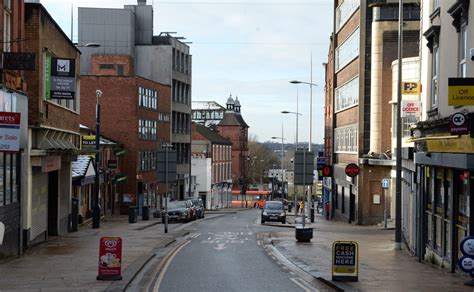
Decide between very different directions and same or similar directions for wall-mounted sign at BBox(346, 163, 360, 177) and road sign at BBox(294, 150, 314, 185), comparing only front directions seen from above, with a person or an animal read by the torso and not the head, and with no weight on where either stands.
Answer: very different directions

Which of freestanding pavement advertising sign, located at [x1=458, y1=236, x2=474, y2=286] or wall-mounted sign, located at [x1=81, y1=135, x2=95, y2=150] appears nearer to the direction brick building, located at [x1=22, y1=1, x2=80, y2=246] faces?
the freestanding pavement advertising sign

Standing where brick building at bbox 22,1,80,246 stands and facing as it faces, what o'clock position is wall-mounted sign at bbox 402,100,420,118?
The wall-mounted sign is roughly at 11 o'clock from the brick building.
